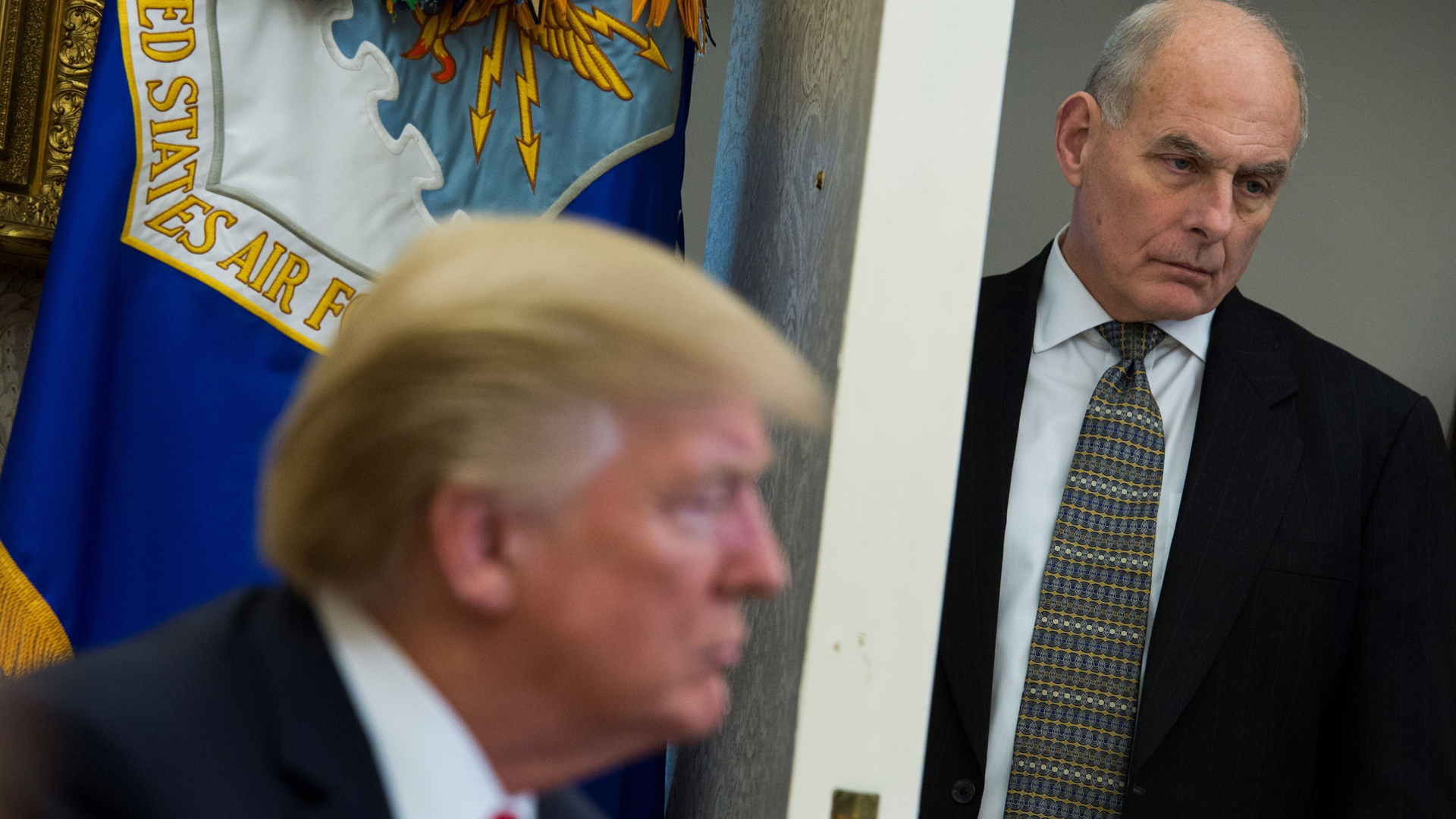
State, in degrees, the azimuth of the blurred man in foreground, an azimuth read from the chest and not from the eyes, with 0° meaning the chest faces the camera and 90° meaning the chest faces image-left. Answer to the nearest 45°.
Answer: approximately 270°

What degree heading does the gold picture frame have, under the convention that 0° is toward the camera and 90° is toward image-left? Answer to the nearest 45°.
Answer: approximately 0°

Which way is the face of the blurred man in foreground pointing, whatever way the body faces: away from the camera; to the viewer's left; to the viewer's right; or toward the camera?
to the viewer's right

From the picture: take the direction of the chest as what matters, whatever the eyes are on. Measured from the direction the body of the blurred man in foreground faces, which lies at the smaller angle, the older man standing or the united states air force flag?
the older man standing

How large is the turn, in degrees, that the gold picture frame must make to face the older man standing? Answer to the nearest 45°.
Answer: approximately 45° to its left

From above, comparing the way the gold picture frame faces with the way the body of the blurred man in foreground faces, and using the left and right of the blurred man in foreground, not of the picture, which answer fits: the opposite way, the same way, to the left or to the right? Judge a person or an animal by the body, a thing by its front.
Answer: to the right

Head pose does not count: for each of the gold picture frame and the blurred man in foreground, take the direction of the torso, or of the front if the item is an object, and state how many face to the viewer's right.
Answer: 1

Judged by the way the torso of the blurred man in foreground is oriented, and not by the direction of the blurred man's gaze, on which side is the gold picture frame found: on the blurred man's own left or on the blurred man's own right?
on the blurred man's own left
